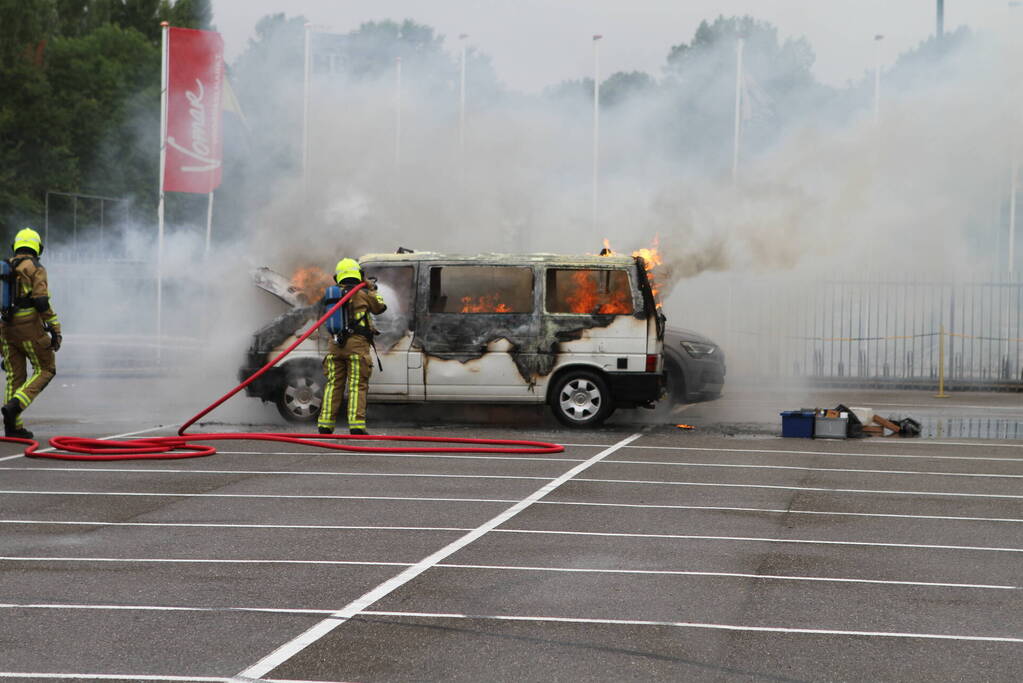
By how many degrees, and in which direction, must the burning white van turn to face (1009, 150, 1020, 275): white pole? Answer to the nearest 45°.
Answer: approximately 135° to its right

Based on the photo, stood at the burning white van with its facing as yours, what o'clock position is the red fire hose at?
The red fire hose is roughly at 11 o'clock from the burning white van.

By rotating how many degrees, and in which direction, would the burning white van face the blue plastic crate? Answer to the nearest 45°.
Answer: approximately 180°

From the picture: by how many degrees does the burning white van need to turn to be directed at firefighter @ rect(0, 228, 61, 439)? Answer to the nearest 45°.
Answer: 0° — it already faces them

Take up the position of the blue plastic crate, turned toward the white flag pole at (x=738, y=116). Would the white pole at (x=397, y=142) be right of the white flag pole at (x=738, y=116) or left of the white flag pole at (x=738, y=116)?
left

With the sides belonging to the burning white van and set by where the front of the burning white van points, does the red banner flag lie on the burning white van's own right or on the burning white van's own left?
on the burning white van's own right

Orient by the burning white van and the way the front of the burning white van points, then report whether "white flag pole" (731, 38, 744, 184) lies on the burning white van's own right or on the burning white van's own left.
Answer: on the burning white van's own right

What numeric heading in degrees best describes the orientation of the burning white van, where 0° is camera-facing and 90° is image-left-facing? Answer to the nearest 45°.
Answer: approximately 90°

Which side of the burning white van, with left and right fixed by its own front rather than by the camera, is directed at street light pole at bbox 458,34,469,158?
right
